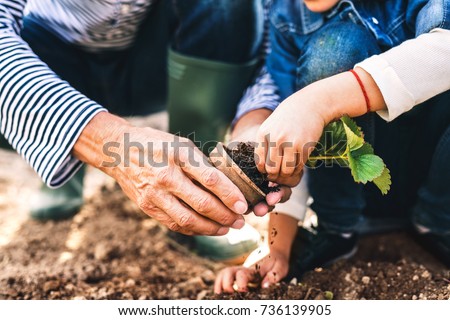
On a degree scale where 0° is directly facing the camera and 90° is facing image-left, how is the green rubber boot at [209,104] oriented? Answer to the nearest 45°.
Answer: approximately 315°
